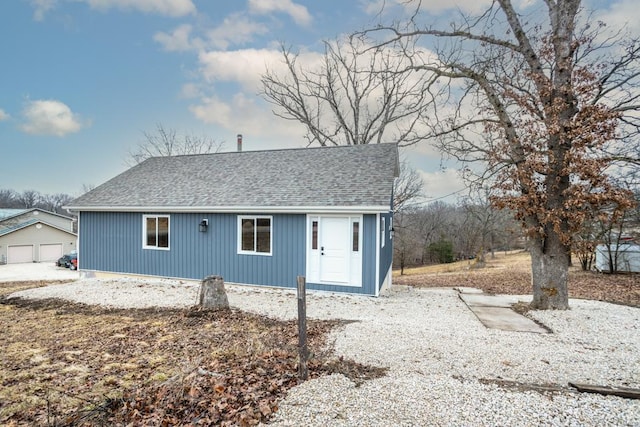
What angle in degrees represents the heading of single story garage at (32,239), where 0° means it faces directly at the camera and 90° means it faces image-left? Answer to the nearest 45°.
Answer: approximately 0°

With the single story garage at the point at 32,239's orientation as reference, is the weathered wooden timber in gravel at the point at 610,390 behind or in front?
in front

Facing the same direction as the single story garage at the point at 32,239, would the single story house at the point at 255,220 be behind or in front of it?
in front

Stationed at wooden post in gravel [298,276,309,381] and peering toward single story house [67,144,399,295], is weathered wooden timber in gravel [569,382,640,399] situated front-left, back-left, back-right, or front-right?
back-right

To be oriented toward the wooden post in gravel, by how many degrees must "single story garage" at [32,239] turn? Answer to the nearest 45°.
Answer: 0° — it already faces it

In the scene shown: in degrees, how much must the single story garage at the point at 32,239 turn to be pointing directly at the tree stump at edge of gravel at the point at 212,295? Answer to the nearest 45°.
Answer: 0° — it already faces it
